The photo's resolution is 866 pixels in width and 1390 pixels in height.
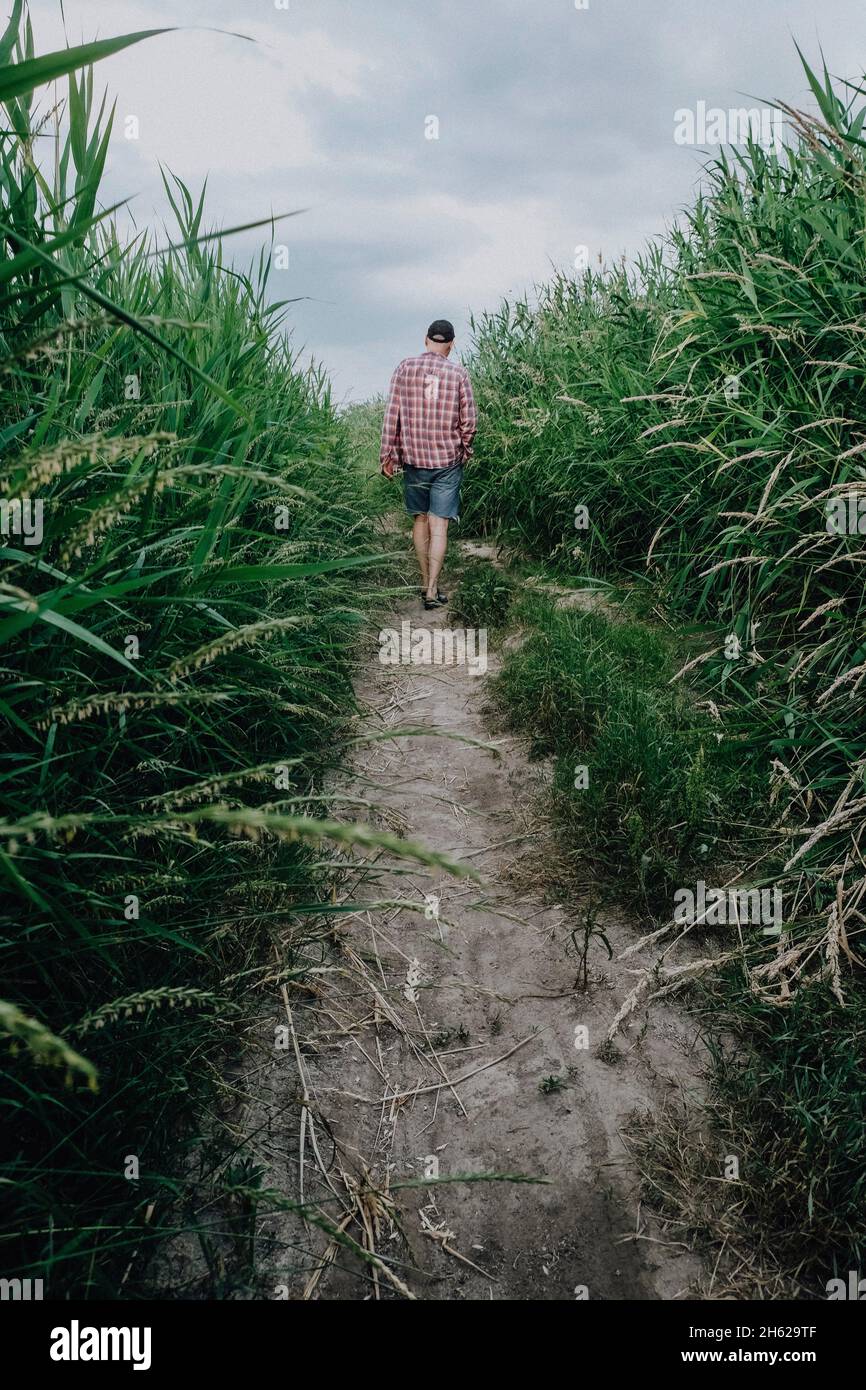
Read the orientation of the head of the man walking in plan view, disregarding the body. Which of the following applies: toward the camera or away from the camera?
away from the camera

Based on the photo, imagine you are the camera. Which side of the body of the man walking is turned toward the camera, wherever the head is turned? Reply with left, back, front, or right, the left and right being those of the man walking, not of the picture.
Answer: back
